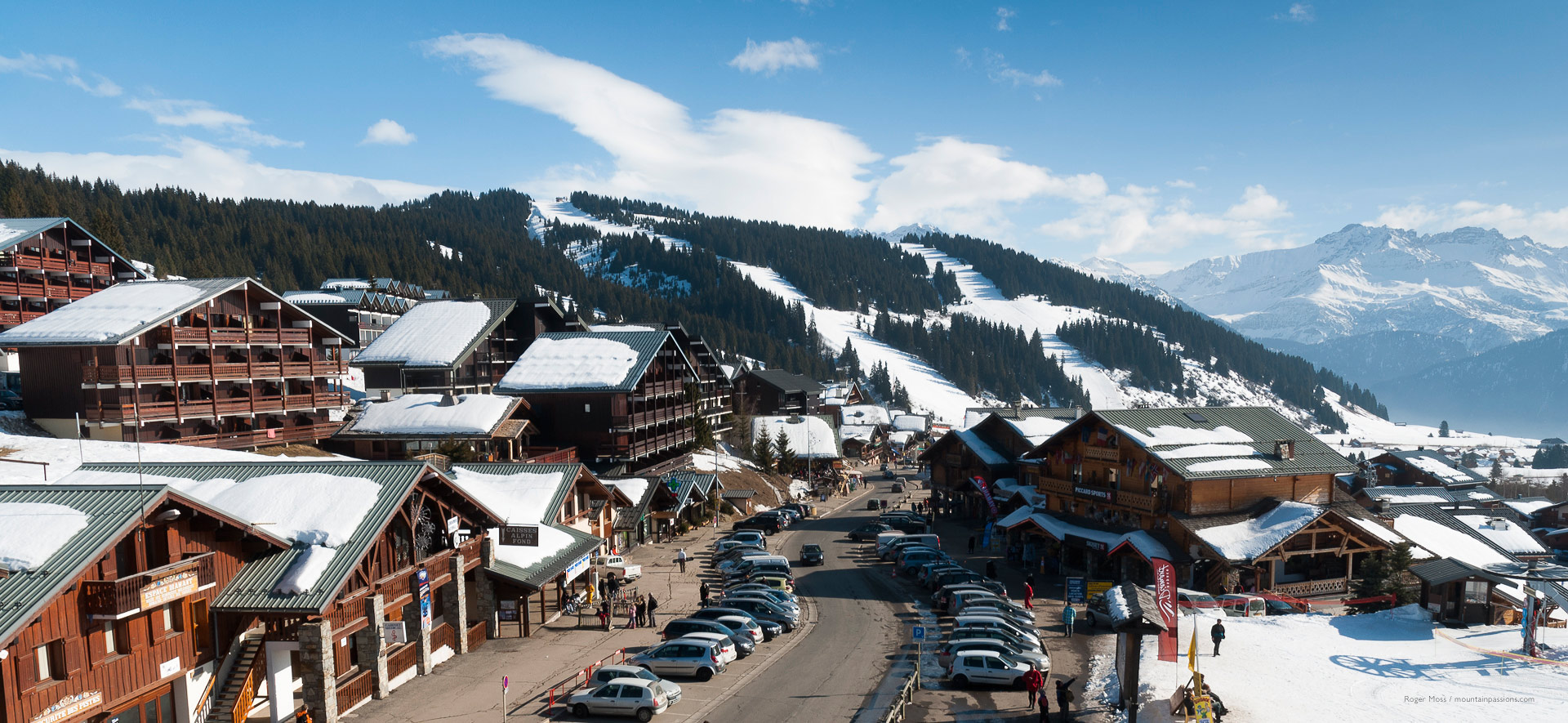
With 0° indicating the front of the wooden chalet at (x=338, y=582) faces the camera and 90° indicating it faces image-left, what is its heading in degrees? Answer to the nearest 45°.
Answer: approximately 315°

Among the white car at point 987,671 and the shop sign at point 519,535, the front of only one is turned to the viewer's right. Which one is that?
the white car

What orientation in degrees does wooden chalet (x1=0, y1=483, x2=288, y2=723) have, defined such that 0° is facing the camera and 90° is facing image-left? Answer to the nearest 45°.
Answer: approximately 315°

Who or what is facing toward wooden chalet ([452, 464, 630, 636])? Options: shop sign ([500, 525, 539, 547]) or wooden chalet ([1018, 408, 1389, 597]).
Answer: wooden chalet ([1018, 408, 1389, 597])

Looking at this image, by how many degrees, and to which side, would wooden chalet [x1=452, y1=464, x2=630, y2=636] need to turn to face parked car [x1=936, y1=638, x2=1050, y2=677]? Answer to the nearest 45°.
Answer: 0° — it already faces it

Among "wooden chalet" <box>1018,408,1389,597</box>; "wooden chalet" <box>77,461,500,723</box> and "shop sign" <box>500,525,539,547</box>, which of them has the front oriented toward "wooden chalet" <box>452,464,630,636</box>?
"wooden chalet" <box>1018,408,1389,597</box>

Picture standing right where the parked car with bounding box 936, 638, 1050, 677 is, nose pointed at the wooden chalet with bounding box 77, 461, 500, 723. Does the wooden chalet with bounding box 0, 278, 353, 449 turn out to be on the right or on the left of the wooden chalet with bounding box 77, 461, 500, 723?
right

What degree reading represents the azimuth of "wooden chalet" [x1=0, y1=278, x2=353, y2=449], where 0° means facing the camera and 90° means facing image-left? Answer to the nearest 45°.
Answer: approximately 315°

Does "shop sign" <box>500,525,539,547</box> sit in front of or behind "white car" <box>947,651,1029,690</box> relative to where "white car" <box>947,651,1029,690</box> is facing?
behind

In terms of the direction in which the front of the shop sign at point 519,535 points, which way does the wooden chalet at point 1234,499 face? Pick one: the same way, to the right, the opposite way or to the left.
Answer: to the right

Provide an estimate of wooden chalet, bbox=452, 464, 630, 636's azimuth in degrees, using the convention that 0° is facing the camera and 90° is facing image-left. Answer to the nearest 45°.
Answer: approximately 315°

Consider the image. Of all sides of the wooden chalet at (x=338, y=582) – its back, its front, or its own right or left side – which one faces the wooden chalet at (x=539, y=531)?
left
